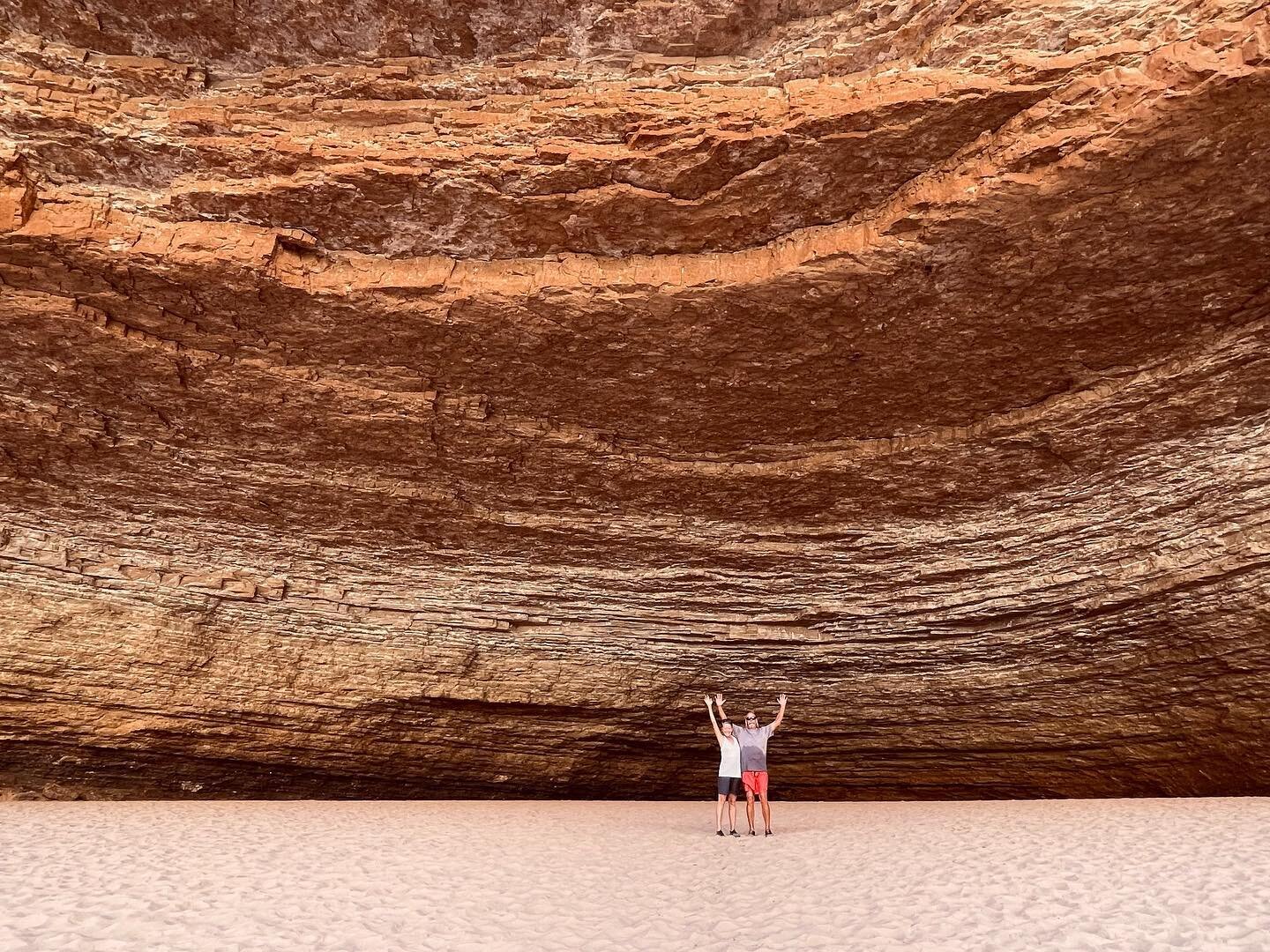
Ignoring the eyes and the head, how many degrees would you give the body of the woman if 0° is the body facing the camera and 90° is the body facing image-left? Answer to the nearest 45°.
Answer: approximately 0°
